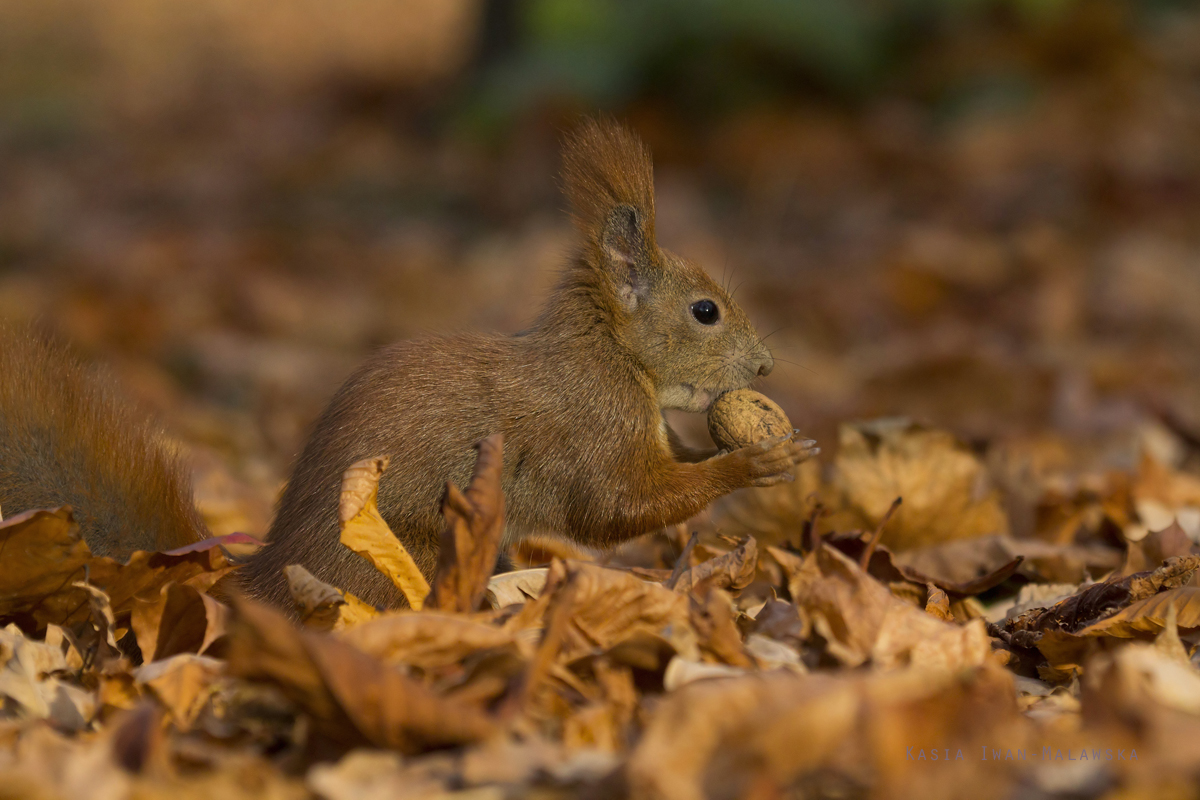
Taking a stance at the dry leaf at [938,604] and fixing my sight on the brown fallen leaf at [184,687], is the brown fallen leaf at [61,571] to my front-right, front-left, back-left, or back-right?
front-right

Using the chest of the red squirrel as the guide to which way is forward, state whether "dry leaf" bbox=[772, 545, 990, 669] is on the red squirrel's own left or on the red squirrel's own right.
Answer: on the red squirrel's own right

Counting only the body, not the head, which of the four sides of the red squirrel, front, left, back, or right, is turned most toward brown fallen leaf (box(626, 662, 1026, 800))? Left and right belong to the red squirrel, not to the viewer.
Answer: right

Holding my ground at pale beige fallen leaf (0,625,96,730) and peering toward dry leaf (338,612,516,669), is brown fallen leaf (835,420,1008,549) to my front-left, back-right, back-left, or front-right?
front-left

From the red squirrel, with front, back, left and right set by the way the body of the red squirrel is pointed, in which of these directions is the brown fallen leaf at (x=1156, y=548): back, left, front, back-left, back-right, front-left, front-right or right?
front

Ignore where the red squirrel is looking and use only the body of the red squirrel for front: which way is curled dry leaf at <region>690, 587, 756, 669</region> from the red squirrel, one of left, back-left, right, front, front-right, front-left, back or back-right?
right

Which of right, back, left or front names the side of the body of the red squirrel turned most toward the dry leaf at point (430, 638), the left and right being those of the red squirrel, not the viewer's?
right

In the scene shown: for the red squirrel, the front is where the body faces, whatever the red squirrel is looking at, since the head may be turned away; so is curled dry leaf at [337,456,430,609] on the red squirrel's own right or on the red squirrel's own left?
on the red squirrel's own right

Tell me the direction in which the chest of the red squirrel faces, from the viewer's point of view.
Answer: to the viewer's right

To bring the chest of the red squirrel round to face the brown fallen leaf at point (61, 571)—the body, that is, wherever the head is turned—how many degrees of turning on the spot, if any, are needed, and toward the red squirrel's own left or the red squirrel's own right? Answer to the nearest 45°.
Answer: approximately 135° to the red squirrel's own right

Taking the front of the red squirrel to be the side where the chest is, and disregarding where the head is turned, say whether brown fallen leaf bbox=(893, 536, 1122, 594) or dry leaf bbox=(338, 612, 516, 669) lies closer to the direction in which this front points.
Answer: the brown fallen leaf
